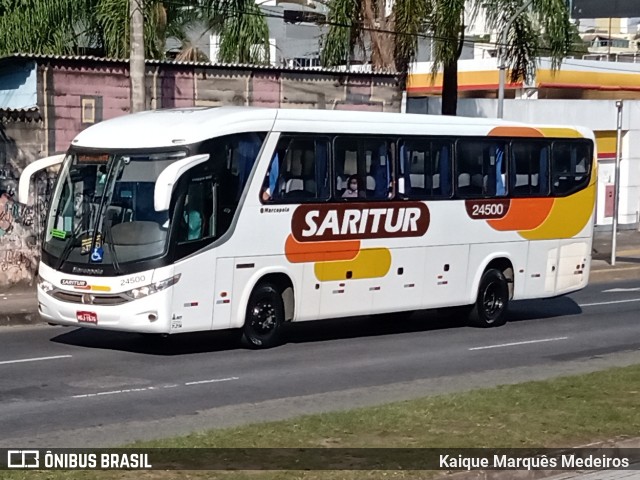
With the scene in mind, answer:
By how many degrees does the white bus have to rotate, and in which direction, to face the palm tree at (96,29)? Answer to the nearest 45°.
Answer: approximately 135° to its right

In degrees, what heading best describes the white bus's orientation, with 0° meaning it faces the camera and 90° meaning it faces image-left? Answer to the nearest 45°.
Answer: approximately 45°

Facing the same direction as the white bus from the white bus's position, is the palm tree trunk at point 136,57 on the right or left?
on its right

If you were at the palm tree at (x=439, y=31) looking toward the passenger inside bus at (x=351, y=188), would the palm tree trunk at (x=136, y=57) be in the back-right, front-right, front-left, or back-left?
front-right

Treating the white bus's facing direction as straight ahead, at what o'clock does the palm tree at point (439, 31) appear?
The palm tree is roughly at 5 o'clock from the white bus.
